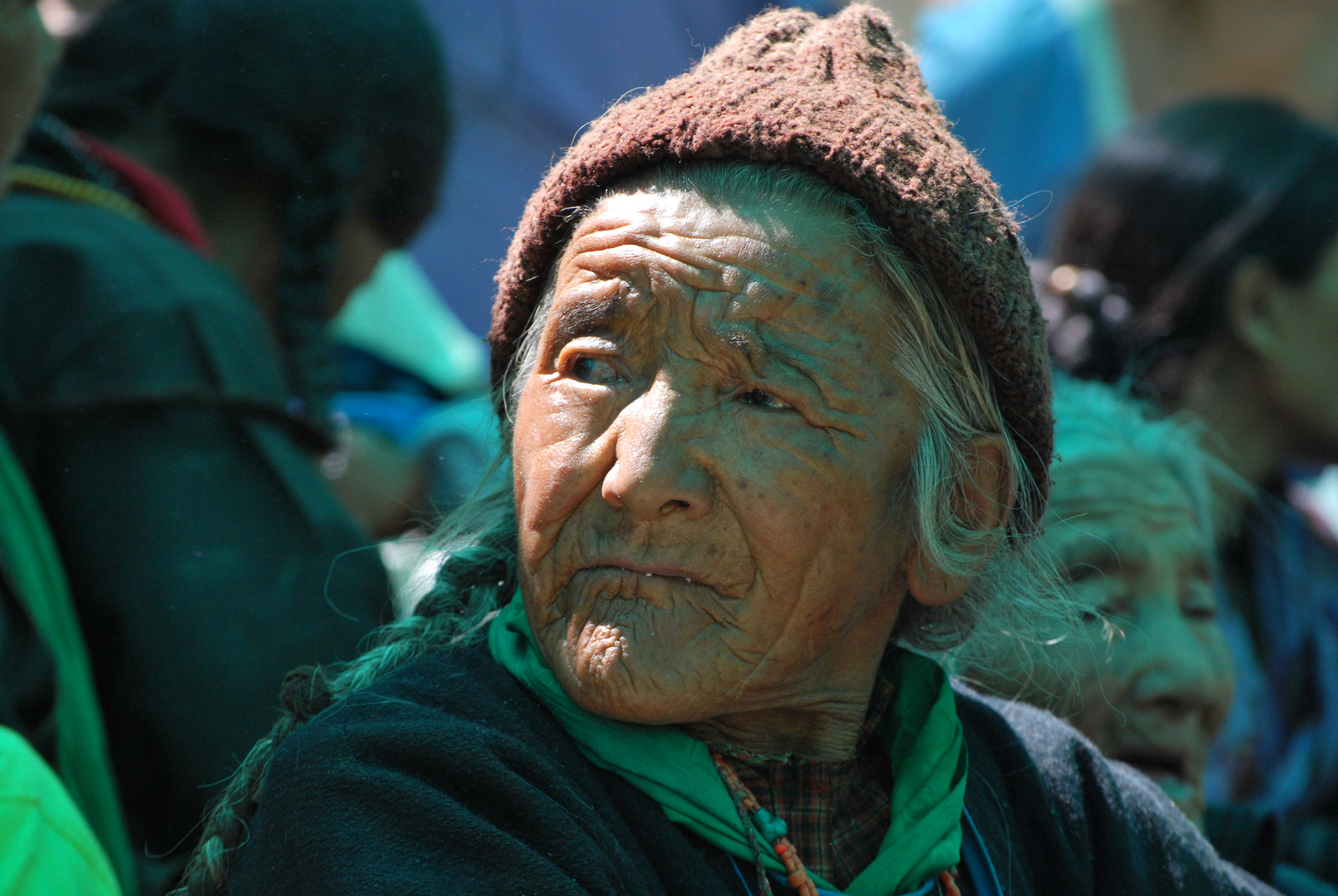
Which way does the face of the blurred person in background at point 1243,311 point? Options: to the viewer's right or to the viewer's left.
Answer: to the viewer's right

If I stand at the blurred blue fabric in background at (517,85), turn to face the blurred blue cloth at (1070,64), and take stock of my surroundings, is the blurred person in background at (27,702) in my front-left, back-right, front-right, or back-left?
back-right

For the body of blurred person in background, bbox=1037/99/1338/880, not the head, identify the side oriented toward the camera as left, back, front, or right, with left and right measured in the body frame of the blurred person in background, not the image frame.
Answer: right

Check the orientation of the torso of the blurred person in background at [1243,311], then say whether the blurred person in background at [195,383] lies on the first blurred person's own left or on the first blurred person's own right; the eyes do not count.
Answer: on the first blurred person's own right

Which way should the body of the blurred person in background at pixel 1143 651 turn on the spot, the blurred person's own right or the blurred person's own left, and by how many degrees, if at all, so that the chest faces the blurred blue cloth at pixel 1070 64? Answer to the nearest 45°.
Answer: approximately 135° to the blurred person's own left

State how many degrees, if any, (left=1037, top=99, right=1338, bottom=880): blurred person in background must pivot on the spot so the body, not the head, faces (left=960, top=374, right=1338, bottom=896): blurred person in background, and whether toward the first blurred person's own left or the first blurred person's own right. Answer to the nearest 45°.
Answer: approximately 90° to the first blurred person's own right

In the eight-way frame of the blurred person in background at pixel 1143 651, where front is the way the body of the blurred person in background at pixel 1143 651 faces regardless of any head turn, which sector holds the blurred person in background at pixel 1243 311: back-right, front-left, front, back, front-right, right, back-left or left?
back-left

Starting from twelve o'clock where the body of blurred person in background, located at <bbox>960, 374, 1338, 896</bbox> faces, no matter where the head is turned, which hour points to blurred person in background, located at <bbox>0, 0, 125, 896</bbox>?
blurred person in background, located at <bbox>0, 0, 125, 896</bbox> is roughly at 3 o'clock from blurred person in background, located at <bbox>960, 374, 1338, 896</bbox>.

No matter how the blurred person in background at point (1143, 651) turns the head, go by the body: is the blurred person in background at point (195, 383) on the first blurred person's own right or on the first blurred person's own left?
on the first blurred person's own right

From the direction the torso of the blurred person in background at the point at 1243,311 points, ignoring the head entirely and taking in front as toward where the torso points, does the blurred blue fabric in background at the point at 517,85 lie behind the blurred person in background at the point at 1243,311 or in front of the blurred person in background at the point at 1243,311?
behind
